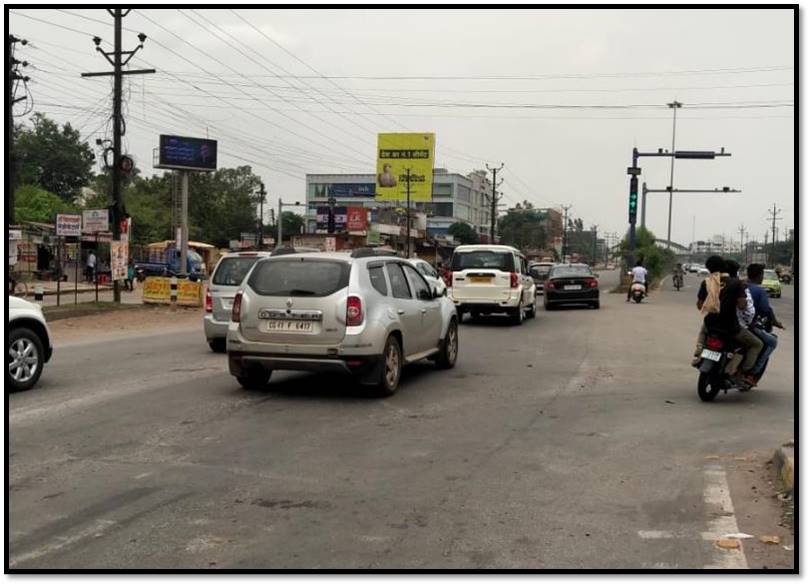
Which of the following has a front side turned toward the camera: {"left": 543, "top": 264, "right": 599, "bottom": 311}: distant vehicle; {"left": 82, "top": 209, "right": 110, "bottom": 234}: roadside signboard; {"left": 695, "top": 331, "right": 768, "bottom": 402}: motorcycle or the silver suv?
the roadside signboard

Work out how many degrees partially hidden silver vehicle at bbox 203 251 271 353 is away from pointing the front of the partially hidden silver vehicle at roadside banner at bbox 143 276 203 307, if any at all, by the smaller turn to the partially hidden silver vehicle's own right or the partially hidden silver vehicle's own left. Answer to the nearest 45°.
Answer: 0° — it already faces it

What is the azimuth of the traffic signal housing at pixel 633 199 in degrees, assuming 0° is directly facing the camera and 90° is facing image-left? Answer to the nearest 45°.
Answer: approximately 0°

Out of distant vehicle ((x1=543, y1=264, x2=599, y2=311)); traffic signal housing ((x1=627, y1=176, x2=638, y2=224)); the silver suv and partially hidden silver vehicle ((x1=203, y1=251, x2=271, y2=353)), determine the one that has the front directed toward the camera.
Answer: the traffic signal housing

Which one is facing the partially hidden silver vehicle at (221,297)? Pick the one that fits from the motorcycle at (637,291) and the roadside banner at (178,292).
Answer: the roadside banner

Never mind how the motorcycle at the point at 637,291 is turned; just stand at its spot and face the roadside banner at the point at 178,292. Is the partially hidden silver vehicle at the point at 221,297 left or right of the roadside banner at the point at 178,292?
left

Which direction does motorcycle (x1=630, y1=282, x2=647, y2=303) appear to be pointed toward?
away from the camera

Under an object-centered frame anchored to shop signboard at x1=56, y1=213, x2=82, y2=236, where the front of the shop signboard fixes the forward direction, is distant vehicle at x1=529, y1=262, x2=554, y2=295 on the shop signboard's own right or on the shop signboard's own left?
on the shop signboard's own left

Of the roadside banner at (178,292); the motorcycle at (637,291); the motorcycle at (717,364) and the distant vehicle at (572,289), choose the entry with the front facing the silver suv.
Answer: the roadside banner

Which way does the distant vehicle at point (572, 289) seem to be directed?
away from the camera

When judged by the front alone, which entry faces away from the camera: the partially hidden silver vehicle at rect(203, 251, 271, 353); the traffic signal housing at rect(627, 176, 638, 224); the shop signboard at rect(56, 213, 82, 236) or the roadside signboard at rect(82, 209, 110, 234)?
the partially hidden silver vehicle

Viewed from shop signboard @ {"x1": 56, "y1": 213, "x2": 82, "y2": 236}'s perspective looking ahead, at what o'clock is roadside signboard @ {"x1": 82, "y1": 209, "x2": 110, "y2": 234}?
roadside signboard @ {"x1": 82, "y1": 209, "x2": 110, "y2": 234} is roughly at 10 o'clock from shop signboard @ {"x1": 56, "y1": 213, "x2": 82, "y2": 236}.

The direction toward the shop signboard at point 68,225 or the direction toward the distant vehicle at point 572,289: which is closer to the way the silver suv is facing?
the distant vehicle
